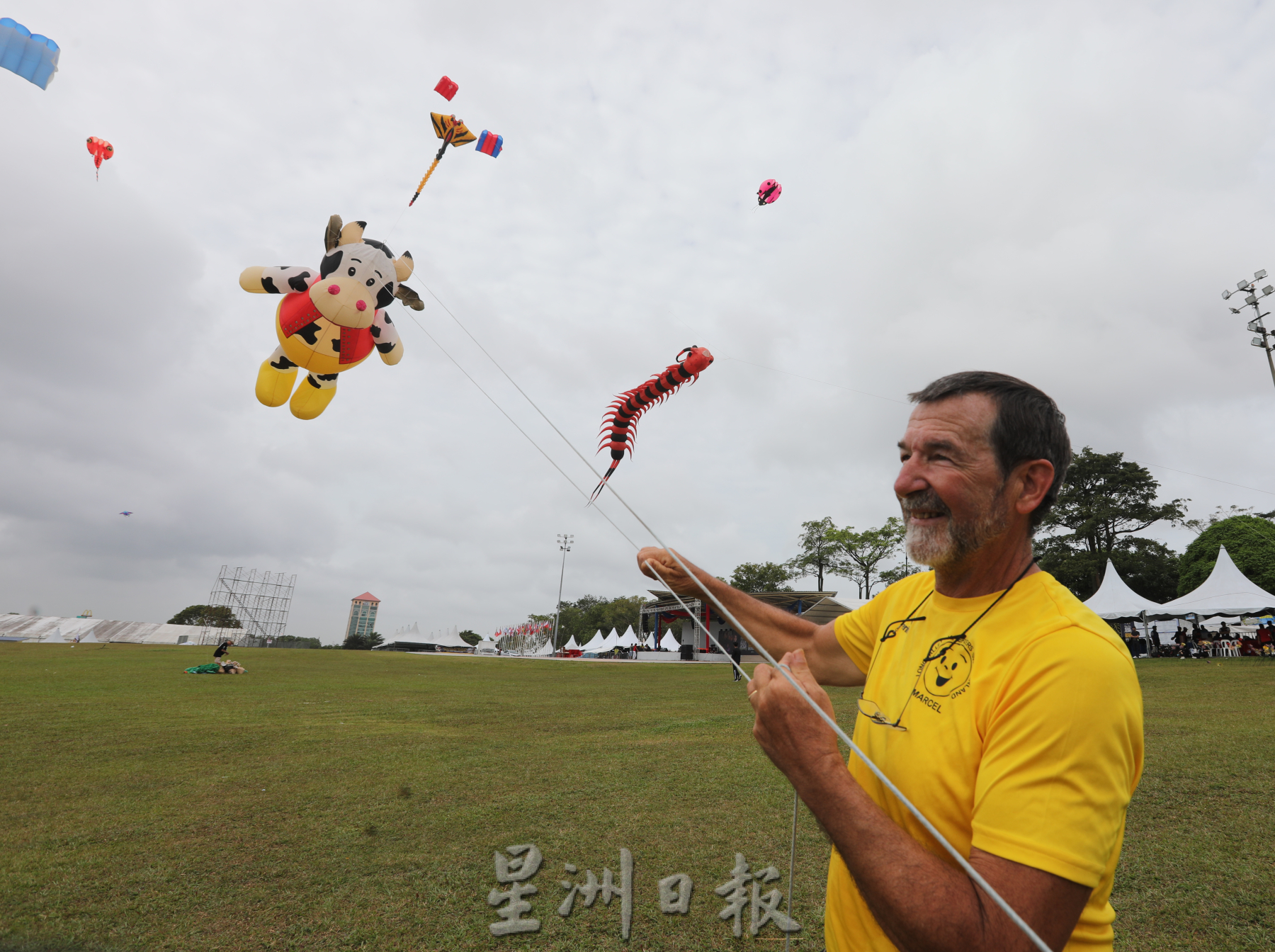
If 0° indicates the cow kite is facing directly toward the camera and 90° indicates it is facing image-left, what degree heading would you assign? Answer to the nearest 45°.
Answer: approximately 0°

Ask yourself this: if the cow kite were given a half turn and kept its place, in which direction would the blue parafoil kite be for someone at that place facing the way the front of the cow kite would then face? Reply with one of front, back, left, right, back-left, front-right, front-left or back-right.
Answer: front-left

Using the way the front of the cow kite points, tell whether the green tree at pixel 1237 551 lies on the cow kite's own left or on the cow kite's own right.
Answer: on the cow kite's own left

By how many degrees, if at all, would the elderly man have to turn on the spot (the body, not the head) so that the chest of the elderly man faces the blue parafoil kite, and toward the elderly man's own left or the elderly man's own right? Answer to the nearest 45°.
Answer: approximately 45° to the elderly man's own right

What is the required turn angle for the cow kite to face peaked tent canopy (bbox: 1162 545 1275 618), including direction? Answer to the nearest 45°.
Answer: approximately 90° to its left

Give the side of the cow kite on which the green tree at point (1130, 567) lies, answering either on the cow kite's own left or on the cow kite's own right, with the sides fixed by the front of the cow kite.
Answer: on the cow kite's own left

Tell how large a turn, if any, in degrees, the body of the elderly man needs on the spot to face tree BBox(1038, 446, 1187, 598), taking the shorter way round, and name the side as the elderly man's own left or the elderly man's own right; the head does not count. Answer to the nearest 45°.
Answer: approximately 135° to the elderly man's own right

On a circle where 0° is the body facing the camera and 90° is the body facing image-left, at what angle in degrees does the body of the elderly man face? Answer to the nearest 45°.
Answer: approximately 45°

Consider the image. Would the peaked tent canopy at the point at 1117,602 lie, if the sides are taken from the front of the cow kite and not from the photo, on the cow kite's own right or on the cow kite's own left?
on the cow kite's own left

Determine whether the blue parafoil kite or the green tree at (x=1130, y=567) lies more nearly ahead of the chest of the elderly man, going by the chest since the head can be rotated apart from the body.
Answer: the blue parafoil kite

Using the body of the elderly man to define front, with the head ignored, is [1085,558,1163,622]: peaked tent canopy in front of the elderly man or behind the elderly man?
behind

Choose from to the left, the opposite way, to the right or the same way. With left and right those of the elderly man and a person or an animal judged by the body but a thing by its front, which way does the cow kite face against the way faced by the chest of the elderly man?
to the left

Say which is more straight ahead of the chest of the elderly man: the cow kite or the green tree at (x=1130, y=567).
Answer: the cow kite

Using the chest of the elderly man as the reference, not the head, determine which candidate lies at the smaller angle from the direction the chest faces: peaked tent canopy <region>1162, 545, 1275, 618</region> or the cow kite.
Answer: the cow kite

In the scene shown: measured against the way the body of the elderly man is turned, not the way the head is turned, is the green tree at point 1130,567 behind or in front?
behind
